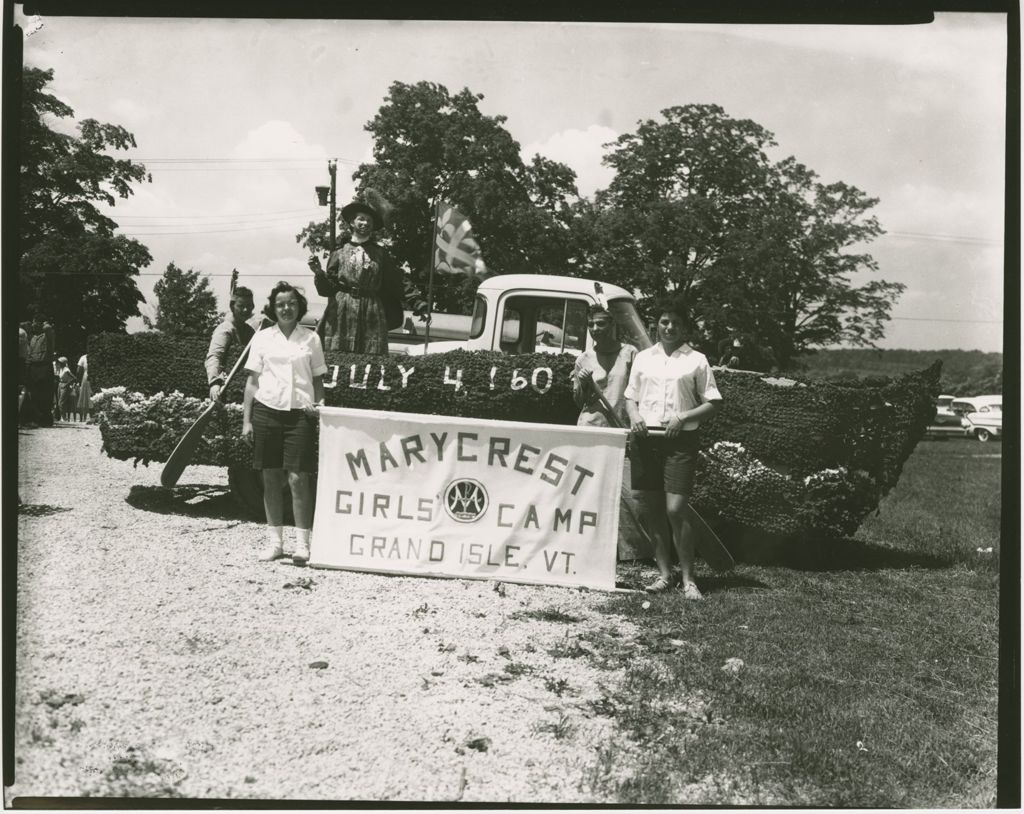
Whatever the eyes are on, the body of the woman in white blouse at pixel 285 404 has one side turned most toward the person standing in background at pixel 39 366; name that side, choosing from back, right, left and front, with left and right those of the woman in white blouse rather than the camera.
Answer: back

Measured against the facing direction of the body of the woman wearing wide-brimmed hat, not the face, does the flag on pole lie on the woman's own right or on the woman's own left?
on the woman's own left

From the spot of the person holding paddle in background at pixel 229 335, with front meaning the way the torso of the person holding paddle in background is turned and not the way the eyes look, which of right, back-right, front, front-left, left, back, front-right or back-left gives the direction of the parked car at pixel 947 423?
back-left

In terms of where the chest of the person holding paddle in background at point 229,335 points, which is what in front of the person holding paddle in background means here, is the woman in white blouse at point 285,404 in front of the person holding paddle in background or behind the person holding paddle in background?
in front

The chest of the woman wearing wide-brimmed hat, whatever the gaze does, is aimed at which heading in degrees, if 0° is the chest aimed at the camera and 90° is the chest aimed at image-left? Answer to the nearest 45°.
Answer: approximately 0°

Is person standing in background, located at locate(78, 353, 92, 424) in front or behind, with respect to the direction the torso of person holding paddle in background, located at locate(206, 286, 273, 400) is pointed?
behind
